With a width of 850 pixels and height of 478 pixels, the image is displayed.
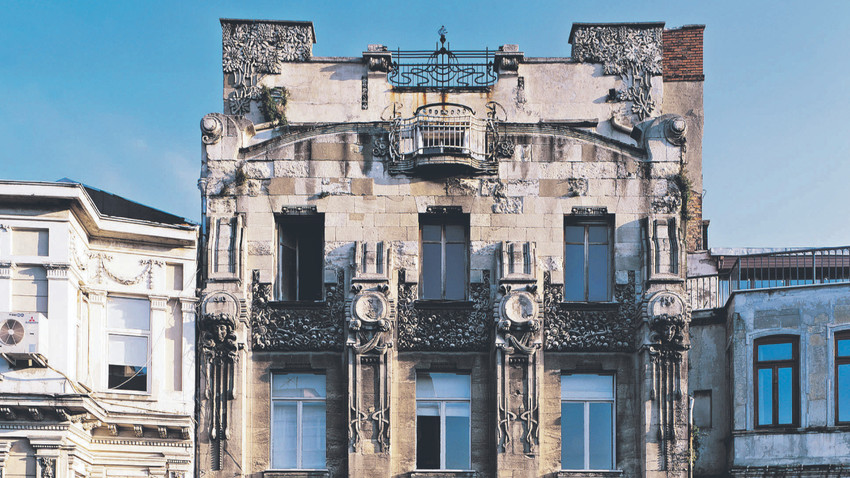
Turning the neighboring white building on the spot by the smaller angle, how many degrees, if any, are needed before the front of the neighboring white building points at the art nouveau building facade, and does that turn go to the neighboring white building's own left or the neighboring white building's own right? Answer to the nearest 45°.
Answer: approximately 90° to the neighboring white building's own left

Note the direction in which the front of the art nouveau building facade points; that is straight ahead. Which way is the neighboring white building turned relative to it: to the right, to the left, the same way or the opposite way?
the same way

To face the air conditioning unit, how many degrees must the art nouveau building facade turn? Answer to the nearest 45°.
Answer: approximately 45° to its right

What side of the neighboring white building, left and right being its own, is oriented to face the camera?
front

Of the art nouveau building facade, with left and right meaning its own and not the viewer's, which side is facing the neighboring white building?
right

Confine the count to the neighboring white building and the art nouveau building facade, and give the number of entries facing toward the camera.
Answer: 2

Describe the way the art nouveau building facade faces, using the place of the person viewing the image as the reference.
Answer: facing the viewer
